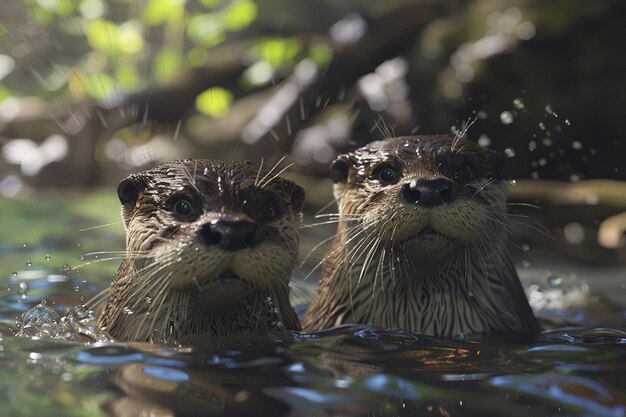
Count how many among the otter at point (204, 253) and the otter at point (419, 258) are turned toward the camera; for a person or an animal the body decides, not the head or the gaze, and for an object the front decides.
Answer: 2

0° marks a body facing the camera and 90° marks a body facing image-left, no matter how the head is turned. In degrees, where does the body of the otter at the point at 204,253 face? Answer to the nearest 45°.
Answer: approximately 0°

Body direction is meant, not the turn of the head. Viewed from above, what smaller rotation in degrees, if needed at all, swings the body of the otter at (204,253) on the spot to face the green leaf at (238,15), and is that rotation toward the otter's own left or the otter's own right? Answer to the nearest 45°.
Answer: approximately 180°

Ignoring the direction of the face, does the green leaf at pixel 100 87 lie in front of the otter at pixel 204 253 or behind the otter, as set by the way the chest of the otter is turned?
behind

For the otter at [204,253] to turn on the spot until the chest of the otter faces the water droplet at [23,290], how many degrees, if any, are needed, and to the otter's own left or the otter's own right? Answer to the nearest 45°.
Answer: approximately 135° to the otter's own right

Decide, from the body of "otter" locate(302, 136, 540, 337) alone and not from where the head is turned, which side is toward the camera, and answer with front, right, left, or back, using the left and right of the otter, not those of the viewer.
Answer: front

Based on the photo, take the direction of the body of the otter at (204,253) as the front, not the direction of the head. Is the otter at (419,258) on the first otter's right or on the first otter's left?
on the first otter's left

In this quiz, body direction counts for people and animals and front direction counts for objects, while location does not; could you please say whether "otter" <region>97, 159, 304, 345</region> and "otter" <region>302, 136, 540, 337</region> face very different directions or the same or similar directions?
same or similar directions
